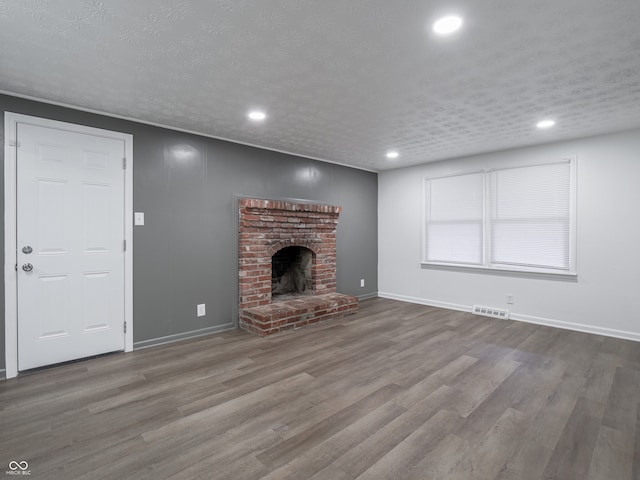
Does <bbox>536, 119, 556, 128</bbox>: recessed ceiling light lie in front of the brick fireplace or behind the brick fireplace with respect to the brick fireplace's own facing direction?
in front

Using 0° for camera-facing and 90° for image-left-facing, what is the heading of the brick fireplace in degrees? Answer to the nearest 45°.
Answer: approximately 315°

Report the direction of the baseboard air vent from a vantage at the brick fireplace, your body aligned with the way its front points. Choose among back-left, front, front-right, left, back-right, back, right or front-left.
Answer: front-left

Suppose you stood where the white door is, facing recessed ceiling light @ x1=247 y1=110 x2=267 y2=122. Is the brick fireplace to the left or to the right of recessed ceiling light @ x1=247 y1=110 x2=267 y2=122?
left

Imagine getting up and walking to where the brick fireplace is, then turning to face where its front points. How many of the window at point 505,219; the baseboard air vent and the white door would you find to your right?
1

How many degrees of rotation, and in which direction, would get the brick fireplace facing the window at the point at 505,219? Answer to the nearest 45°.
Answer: approximately 45° to its left

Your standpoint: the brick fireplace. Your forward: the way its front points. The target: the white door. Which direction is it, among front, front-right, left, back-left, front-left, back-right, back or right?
right

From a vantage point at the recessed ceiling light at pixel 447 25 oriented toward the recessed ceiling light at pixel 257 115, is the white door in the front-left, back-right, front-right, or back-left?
front-left

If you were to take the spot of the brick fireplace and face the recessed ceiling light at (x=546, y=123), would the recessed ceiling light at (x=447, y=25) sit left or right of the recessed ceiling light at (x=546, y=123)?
right

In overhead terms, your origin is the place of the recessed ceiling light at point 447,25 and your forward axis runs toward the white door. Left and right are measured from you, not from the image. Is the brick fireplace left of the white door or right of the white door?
right
